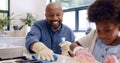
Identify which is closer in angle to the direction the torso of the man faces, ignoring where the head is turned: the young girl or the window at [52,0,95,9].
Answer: the young girl

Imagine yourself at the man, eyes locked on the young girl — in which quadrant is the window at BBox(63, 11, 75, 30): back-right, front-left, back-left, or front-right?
back-left

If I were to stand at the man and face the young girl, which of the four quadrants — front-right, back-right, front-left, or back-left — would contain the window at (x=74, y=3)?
back-left

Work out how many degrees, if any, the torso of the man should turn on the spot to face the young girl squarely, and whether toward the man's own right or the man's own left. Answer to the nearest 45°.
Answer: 0° — they already face them

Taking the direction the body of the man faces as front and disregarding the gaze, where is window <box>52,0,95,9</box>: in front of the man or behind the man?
behind

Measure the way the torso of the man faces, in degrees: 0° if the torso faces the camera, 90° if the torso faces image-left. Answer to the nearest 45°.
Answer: approximately 0°

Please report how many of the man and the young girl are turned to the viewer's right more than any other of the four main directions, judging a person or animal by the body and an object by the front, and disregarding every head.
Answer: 0

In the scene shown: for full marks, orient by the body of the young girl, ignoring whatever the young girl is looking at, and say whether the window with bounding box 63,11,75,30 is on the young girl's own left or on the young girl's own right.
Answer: on the young girl's own right

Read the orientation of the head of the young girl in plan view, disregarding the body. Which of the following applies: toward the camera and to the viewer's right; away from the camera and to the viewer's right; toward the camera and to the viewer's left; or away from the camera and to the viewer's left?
toward the camera and to the viewer's left

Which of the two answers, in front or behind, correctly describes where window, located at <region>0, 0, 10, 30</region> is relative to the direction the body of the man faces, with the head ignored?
behind

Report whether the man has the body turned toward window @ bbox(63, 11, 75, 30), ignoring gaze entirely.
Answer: no

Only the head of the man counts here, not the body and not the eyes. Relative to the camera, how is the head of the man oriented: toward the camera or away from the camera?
toward the camera
